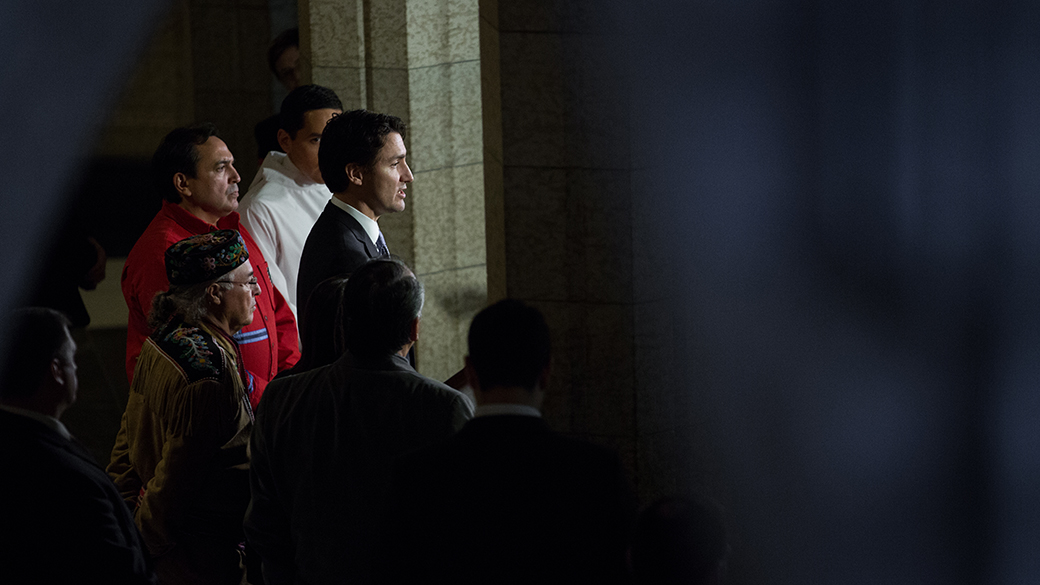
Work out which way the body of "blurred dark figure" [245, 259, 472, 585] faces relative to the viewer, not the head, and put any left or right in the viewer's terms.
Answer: facing away from the viewer and to the right of the viewer

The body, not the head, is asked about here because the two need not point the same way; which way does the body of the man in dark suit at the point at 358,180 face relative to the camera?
to the viewer's right

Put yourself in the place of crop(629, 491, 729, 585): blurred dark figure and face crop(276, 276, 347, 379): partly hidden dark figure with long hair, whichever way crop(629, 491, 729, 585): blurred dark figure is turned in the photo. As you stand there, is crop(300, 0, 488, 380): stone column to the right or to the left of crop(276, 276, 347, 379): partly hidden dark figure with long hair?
right

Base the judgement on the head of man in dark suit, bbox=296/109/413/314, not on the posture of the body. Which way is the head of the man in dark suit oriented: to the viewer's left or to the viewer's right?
to the viewer's right

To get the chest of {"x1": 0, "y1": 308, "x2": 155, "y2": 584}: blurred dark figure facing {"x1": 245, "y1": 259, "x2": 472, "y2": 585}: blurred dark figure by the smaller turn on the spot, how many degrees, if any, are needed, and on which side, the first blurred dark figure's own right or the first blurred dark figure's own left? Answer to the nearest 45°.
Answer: approximately 45° to the first blurred dark figure's own right

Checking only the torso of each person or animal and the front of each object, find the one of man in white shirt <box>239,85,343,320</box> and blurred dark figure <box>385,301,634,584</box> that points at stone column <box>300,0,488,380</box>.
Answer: the blurred dark figure

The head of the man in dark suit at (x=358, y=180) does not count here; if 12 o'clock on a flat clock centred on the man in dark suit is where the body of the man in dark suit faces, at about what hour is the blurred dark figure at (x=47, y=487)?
The blurred dark figure is roughly at 4 o'clock from the man in dark suit.

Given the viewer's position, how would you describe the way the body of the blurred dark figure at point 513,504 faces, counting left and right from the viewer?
facing away from the viewer

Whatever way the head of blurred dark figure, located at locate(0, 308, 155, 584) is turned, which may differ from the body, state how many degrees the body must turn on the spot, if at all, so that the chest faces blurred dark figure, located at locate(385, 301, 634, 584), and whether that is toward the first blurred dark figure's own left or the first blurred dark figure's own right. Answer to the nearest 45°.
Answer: approximately 90° to the first blurred dark figure's own right

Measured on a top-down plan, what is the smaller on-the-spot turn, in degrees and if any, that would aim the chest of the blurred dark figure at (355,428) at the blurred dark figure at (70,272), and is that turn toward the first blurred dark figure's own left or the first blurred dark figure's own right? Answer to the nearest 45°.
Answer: approximately 90° to the first blurred dark figure's own left

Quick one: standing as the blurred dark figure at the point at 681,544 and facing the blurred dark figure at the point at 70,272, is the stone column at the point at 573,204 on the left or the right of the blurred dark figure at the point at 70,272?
right

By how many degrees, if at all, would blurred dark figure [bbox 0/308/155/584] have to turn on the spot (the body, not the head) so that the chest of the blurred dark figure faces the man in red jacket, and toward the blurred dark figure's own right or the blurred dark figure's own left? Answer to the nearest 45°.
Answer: approximately 45° to the blurred dark figure's own left

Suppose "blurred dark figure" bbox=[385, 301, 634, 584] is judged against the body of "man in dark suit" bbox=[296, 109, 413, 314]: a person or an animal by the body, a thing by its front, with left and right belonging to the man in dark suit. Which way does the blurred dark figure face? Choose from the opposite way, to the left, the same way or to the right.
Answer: to the left

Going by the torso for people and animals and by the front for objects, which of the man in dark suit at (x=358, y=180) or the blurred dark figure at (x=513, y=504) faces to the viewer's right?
the man in dark suit
